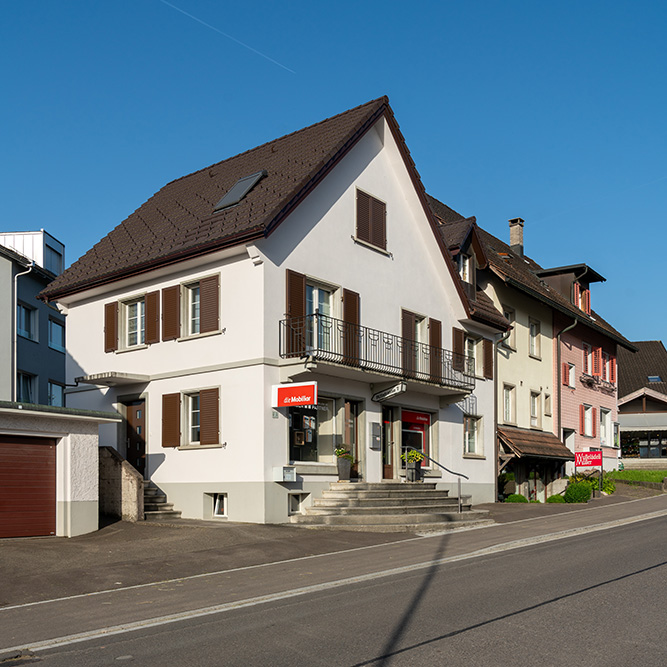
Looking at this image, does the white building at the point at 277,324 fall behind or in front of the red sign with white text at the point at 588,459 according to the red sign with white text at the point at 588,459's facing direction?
in front

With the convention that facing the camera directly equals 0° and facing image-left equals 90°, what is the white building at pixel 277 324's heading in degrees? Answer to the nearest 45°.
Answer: approximately 315°

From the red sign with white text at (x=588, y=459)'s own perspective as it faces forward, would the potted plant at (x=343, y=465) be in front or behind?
in front

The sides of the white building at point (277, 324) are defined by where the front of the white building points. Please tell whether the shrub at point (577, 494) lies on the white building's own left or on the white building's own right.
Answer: on the white building's own left

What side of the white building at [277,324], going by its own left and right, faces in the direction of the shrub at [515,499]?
left

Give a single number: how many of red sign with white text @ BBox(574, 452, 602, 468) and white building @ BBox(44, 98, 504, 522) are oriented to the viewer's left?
0

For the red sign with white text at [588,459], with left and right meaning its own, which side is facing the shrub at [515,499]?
right

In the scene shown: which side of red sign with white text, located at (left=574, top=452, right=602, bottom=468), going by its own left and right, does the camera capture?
front
